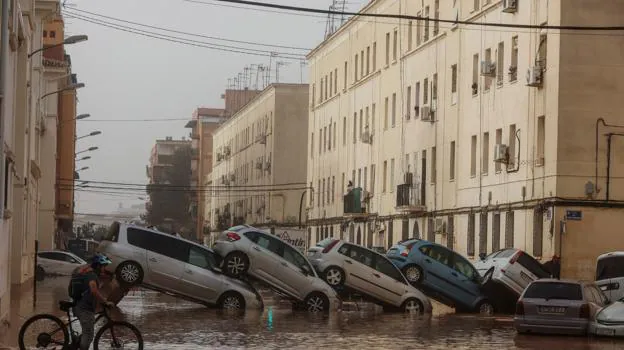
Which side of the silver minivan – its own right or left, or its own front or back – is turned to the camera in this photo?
right

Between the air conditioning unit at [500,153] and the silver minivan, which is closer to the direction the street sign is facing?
the silver minivan

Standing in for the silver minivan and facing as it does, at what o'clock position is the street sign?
The street sign is roughly at 11 o'clock from the silver minivan.

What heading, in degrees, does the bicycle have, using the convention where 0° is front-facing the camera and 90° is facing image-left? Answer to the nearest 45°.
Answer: approximately 270°

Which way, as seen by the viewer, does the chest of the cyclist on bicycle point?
to the viewer's right

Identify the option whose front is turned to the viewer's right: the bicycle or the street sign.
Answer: the bicycle

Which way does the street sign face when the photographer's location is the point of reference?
facing the viewer

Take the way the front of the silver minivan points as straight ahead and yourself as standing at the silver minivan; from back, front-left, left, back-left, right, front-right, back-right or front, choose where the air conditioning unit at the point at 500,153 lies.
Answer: front-left

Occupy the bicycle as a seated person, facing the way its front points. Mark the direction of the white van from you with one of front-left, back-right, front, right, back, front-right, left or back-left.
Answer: front-left

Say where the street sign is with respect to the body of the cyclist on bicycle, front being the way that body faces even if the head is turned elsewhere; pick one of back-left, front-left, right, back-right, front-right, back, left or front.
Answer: front-left

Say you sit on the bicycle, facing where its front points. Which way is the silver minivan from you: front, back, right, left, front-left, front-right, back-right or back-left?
left
